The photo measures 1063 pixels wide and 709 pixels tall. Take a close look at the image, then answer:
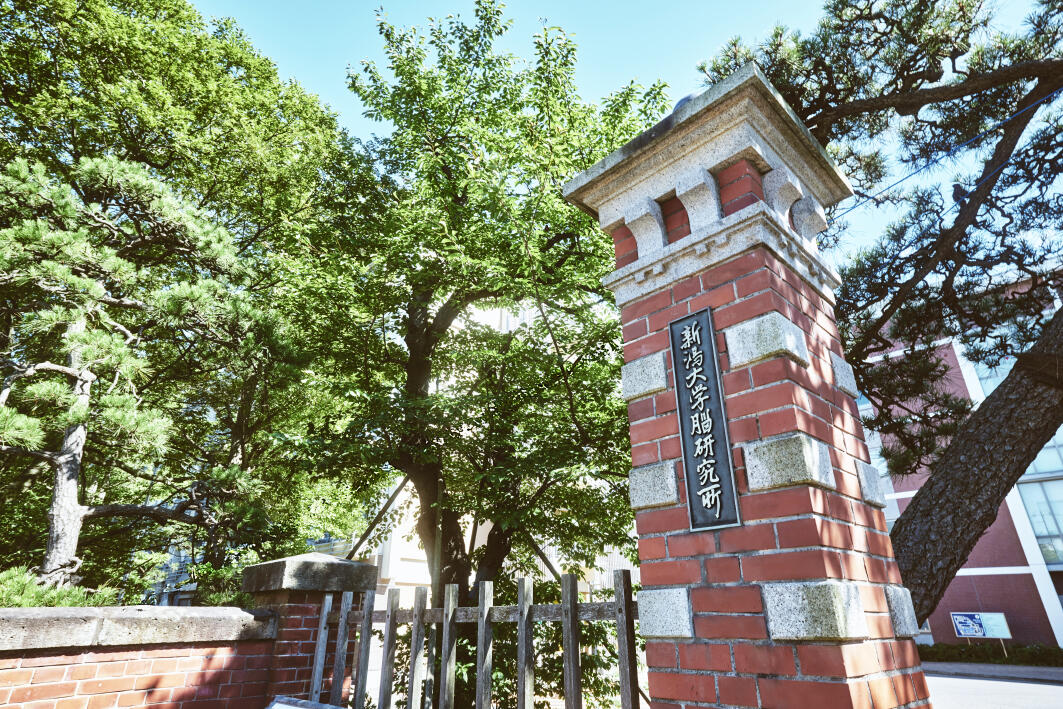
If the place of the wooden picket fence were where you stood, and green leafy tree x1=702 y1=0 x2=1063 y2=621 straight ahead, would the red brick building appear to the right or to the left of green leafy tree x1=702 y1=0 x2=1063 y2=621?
left

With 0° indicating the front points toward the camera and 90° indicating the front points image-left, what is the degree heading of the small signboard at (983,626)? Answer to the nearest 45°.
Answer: approximately 0°

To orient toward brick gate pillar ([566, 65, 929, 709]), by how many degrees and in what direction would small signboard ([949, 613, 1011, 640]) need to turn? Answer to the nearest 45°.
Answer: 0° — it already faces it

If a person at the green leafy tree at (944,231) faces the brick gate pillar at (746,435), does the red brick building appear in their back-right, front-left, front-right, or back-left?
back-right

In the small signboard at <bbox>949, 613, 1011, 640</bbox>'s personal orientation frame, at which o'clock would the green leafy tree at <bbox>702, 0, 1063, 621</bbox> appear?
The green leafy tree is roughly at 12 o'clock from the small signboard.
